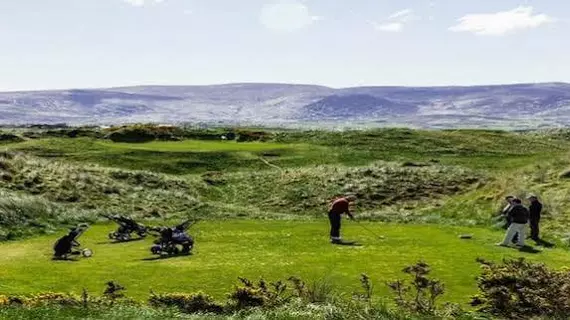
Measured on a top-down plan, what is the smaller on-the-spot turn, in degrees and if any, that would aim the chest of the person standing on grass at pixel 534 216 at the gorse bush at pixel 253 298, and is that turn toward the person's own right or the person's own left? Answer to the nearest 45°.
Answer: approximately 45° to the person's own left

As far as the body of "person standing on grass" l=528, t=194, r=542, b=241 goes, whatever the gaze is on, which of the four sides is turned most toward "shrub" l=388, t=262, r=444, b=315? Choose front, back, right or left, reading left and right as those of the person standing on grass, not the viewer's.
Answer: left

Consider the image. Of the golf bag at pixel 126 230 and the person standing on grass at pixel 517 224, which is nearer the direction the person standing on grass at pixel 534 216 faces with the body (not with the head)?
the golf bag

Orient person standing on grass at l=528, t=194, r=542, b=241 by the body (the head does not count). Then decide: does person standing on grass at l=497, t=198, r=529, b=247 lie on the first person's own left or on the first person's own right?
on the first person's own left

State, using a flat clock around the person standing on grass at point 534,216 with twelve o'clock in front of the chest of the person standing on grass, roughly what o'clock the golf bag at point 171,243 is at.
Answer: The golf bag is roughly at 11 o'clock from the person standing on grass.

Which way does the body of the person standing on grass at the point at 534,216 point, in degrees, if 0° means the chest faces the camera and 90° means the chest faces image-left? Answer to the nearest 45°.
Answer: approximately 90°

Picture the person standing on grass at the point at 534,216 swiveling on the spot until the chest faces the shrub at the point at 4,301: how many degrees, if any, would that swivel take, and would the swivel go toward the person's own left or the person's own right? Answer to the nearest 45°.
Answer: approximately 45° to the person's own left

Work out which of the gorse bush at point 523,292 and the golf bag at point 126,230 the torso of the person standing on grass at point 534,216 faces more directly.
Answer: the golf bag

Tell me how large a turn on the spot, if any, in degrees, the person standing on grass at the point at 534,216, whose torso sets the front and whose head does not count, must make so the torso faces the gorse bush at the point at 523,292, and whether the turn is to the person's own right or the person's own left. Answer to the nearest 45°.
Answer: approximately 90° to the person's own left

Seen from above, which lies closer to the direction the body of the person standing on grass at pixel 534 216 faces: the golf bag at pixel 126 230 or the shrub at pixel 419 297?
the golf bag

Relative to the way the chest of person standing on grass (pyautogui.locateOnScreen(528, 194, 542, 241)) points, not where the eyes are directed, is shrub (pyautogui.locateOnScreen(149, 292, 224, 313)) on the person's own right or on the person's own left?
on the person's own left

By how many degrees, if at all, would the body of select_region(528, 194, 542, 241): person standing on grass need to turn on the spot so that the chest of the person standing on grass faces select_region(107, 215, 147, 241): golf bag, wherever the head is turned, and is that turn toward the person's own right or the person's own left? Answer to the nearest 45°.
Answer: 0° — they already face it
